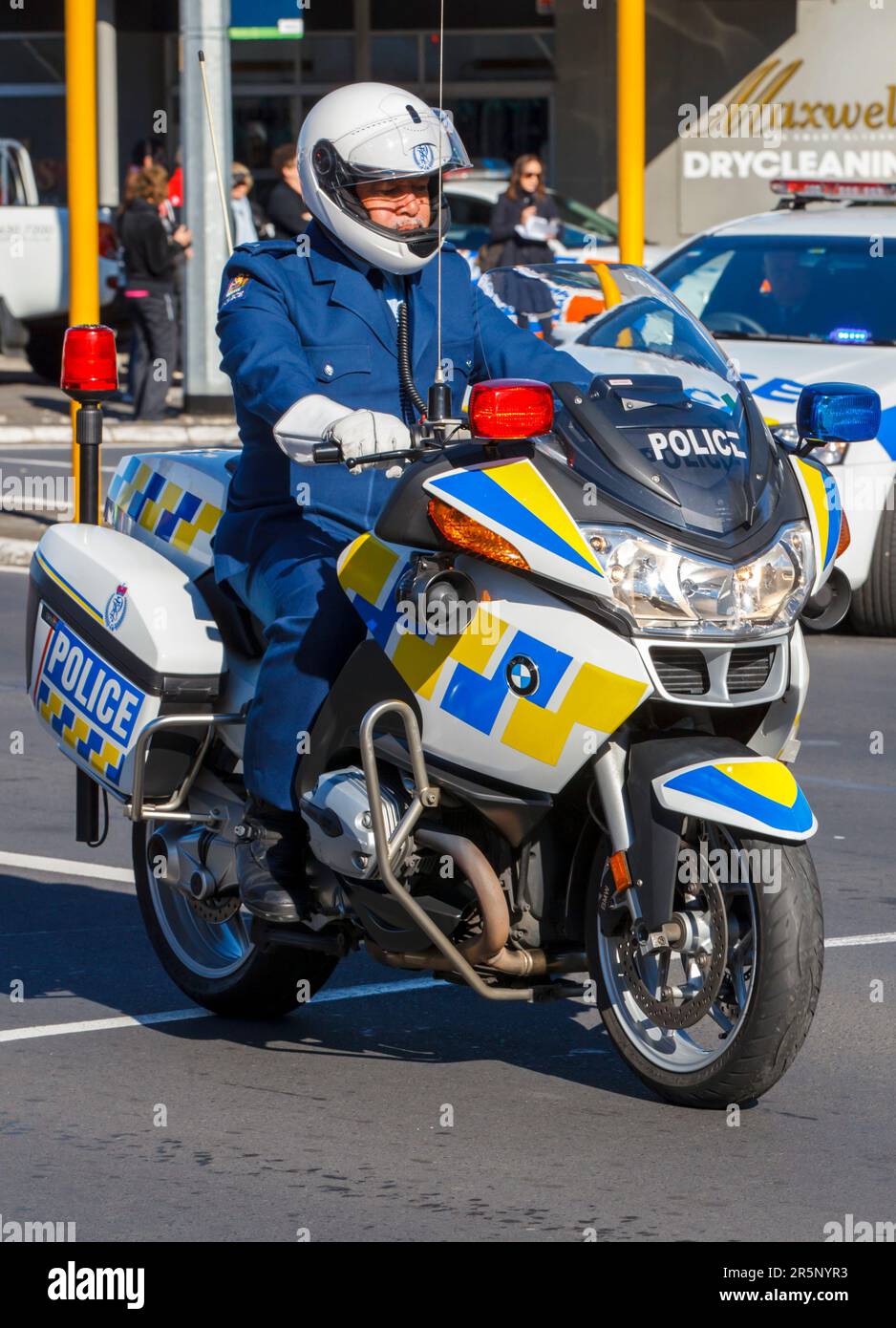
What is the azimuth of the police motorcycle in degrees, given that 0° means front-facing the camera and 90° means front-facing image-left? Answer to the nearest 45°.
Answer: approximately 315°

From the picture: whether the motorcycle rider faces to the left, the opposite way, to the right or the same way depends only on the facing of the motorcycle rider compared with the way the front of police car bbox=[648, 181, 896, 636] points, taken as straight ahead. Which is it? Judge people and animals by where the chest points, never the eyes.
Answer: to the left

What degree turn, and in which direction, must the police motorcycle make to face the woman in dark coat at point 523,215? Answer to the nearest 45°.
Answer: approximately 135° to its left

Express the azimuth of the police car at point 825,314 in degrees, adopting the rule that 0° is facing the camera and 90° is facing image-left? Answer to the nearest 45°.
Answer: approximately 45°

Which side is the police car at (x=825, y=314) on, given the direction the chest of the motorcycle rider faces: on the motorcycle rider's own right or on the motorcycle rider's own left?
on the motorcycle rider's own left

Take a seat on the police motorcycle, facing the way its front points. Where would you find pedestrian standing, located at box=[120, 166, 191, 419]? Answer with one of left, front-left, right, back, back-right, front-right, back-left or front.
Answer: back-left

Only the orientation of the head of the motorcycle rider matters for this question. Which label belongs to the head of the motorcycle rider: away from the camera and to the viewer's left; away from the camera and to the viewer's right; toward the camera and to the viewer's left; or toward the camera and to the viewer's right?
toward the camera and to the viewer's right

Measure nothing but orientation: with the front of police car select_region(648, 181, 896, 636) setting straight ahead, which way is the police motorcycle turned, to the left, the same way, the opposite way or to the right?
to the left

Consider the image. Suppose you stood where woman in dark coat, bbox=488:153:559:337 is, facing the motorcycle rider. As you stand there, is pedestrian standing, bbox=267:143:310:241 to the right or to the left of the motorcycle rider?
right

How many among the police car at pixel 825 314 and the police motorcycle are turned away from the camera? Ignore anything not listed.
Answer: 0

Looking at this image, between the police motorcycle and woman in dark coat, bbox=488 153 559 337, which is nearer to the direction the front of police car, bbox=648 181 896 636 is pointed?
the police motorcycle

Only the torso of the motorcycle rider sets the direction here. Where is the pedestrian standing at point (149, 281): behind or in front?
behind

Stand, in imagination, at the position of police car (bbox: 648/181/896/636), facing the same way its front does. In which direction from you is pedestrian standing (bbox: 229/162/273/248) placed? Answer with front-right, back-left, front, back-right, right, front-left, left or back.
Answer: right

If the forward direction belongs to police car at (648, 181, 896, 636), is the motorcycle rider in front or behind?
in front

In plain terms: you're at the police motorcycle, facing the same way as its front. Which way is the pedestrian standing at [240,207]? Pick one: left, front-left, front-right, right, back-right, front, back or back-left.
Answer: back-left

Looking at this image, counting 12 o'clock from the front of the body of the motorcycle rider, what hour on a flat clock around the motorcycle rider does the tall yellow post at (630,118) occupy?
The tall yellow post is roughly at 8 o'clock from the motorcycle rider.
